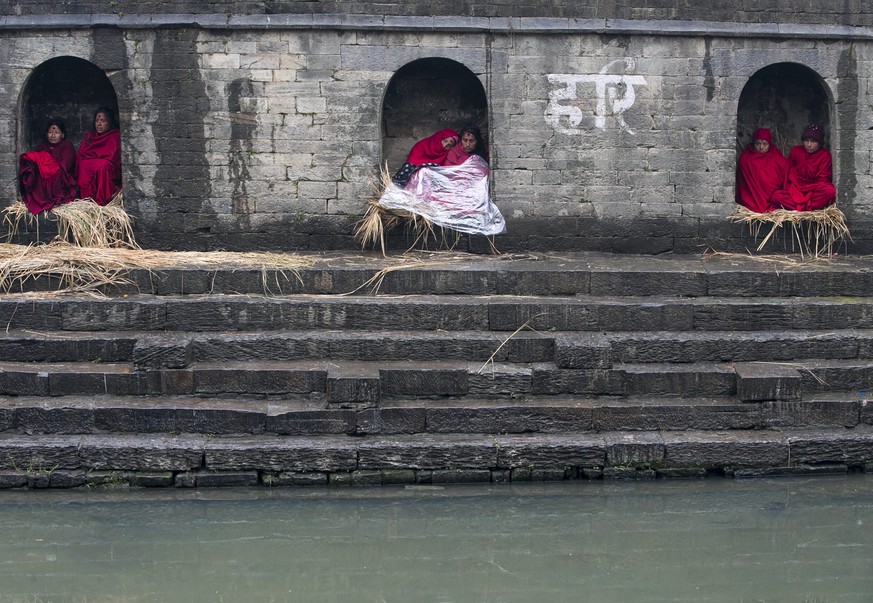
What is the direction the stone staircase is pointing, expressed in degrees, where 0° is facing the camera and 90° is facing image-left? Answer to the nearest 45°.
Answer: approximately 0°

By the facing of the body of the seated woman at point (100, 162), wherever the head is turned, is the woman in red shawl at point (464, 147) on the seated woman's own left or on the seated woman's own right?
on the seated woman's own left

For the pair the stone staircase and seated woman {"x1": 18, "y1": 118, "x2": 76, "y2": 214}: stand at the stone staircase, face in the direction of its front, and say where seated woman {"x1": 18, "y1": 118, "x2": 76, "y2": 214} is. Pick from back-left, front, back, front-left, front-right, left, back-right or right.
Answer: back-right

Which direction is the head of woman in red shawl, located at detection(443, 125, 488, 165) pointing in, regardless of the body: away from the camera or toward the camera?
toward the camera

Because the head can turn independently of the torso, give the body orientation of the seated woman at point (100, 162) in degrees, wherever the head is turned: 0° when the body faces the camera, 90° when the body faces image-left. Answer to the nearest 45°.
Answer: approximately 45°

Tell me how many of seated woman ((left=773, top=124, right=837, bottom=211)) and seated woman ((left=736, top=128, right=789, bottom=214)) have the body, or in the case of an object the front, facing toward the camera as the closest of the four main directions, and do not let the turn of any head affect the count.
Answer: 2

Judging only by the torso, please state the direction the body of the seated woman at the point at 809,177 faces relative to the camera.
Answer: toward the camera

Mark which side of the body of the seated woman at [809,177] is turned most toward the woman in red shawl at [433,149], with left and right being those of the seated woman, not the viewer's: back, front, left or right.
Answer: right

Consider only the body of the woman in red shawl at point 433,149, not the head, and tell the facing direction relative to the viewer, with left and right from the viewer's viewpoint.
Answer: facing the viewer and to the right of the viewer

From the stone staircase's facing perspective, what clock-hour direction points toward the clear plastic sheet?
The clear plastic sheet is roughly at 6 o'clock from the stone staircase.

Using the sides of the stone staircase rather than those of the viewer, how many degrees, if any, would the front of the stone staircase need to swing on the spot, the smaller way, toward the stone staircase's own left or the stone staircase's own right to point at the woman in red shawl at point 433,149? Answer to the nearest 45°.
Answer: approximately 180°

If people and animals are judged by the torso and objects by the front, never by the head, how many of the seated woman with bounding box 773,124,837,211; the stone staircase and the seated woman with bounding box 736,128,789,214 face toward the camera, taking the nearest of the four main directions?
3

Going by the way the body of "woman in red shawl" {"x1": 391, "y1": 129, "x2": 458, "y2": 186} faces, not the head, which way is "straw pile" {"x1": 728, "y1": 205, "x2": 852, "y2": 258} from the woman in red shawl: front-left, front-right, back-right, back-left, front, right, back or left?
front-left

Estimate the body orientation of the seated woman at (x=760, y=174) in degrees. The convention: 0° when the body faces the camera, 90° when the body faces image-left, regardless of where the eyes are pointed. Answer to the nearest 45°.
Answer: approximately 0°

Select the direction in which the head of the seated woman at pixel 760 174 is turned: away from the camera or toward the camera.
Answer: toward the camera

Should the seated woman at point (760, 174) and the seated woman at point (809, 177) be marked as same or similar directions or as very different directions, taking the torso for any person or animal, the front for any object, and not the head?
same or similar directions
